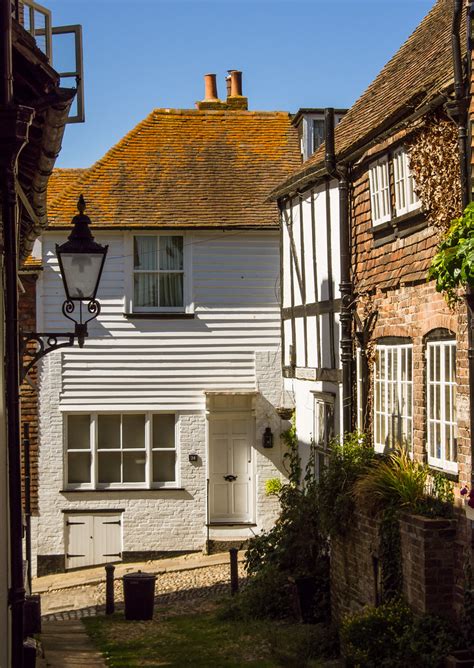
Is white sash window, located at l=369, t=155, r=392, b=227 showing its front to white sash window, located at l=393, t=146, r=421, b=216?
no

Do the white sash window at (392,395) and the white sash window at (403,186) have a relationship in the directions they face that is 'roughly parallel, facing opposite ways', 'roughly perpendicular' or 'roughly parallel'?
roughly parallel

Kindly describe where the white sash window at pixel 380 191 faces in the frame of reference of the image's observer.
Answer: facing the viewer and to the left of the viewer

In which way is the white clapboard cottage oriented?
toward the camera

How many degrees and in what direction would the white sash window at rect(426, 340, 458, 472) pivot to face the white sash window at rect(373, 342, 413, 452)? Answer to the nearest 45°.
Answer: approximately 135° to its right

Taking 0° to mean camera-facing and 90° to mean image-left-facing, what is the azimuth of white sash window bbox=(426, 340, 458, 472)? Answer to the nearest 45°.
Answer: approximately 45°

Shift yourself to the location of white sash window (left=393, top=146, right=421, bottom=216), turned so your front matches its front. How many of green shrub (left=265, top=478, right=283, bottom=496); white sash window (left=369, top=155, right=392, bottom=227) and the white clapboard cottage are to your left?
0

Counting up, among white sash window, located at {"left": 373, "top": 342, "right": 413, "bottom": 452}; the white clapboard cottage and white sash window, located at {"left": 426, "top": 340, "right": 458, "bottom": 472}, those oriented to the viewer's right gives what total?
0

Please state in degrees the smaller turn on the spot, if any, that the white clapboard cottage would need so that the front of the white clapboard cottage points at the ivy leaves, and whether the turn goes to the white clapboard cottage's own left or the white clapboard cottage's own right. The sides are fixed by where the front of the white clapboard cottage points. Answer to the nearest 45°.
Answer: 0° — it already faces it

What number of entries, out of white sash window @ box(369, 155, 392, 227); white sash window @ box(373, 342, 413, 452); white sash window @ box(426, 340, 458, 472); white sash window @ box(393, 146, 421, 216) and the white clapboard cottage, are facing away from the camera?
0

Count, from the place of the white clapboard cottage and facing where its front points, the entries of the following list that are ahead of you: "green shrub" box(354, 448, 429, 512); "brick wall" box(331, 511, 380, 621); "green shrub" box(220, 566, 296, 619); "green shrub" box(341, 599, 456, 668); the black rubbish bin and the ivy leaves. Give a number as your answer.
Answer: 6

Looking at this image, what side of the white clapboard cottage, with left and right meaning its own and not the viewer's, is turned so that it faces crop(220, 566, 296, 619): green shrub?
front

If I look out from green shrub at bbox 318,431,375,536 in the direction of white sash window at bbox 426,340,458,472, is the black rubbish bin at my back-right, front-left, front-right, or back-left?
back-right

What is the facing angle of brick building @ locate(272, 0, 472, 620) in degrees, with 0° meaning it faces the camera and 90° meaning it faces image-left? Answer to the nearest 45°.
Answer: approximately 45°

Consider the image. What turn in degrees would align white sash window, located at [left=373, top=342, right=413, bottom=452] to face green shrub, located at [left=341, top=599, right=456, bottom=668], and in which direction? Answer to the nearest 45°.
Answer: approximately 45° to its left
